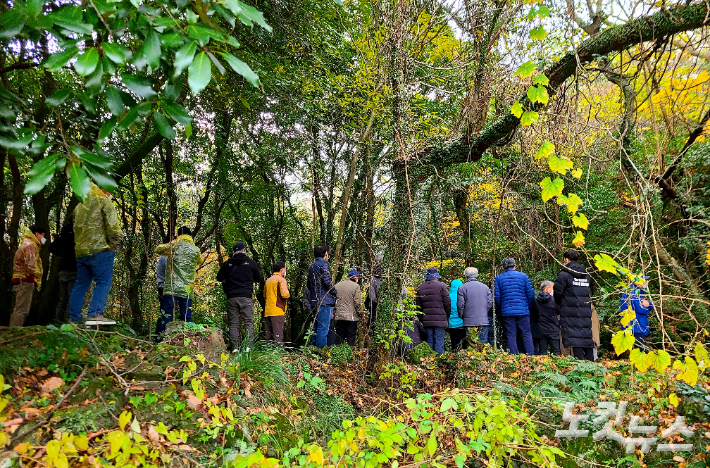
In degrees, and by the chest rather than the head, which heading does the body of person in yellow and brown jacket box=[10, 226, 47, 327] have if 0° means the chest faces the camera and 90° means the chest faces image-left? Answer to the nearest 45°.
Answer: approximately 270°

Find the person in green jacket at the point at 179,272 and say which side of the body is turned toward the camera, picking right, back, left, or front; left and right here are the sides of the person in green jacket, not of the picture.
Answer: back

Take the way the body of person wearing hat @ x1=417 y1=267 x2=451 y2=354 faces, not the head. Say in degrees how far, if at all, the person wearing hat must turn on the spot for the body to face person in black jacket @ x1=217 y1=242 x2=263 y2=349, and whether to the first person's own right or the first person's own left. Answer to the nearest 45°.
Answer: approximately 135° to the first person's own left

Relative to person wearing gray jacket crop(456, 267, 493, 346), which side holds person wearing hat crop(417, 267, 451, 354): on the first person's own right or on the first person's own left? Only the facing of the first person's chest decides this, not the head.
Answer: on the first person's own left

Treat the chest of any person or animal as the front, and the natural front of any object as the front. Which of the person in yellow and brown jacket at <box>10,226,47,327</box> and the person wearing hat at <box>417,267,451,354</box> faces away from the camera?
the person wearing hat

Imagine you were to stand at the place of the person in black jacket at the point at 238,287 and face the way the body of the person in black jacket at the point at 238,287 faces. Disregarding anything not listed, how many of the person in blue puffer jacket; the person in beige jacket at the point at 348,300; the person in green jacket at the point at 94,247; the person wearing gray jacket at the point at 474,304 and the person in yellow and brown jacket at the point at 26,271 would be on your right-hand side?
3

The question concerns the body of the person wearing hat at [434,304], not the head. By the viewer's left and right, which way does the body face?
facing away from the viewer

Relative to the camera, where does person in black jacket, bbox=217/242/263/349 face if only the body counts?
away from the camera

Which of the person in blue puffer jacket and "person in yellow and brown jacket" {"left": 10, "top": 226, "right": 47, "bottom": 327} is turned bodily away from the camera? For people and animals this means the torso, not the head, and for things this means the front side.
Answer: the person in blue puffer jacket

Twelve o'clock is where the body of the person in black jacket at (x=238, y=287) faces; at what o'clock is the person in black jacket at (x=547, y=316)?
the person in black jacket at (x=547, y=316) is roughly at 3 o'clock from the person in black jacket at (x=238, y=287).

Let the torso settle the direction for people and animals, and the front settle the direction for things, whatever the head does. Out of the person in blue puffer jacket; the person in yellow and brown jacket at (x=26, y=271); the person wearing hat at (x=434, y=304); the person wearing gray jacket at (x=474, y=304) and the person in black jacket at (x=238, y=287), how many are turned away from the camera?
4

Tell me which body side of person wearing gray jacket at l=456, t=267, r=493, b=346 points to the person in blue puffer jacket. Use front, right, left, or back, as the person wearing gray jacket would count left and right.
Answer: right
